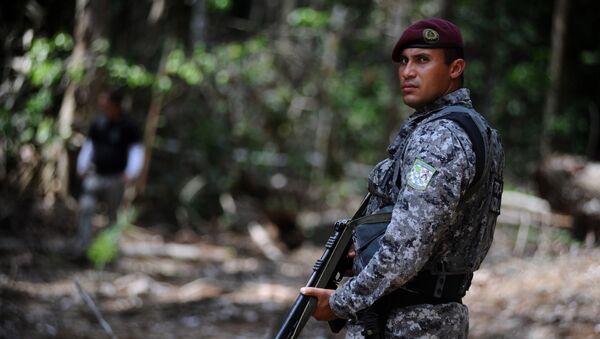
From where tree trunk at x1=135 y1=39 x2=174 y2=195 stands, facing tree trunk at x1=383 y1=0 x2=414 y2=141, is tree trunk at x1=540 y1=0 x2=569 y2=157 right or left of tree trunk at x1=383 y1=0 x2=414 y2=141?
right

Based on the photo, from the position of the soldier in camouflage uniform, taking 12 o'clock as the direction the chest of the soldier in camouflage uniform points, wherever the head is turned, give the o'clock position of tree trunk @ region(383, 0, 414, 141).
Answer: The tree trunk is roughly at 3 o'clock from the soldier in camouflage uniform.

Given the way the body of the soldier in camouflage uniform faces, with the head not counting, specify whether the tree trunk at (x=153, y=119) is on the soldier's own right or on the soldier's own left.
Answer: on the soldier's own right

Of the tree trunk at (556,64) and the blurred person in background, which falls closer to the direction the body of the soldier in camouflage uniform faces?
the blurred person in background

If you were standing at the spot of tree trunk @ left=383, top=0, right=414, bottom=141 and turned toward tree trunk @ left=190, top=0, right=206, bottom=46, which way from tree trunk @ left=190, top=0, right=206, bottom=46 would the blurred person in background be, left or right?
left

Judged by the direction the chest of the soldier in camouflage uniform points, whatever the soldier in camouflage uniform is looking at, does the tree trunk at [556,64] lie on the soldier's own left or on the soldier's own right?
on the soldier's own right

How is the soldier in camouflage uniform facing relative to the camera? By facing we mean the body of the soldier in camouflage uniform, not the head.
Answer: to the viewer's left

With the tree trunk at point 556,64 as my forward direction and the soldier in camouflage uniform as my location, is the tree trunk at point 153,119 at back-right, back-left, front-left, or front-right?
front-left

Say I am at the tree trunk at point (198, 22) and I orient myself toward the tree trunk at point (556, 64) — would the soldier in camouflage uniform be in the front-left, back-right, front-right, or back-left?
front-right

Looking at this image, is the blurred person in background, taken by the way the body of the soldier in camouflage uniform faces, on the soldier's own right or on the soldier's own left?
on the soldier's own right
